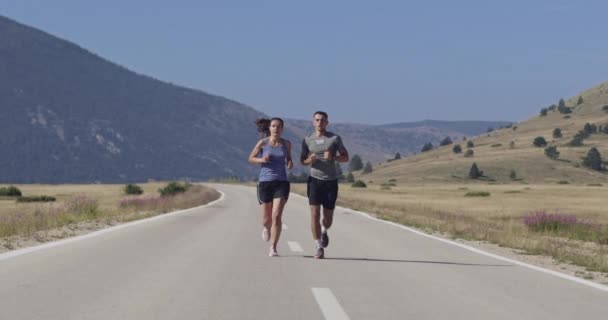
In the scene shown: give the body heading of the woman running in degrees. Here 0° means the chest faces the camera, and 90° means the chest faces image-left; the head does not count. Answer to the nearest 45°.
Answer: approximately 0°

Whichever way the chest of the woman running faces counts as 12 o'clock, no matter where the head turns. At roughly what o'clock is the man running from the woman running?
The man running is roughly at 9 o'clock from the woman running.

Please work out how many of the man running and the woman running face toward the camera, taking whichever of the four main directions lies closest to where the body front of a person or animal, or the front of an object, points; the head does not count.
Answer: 2

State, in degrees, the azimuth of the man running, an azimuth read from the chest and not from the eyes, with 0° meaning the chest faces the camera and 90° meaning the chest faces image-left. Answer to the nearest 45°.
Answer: approximately 0°

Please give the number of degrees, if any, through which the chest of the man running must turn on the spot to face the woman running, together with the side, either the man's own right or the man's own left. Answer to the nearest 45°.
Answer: approximately 90° to the man's own right
